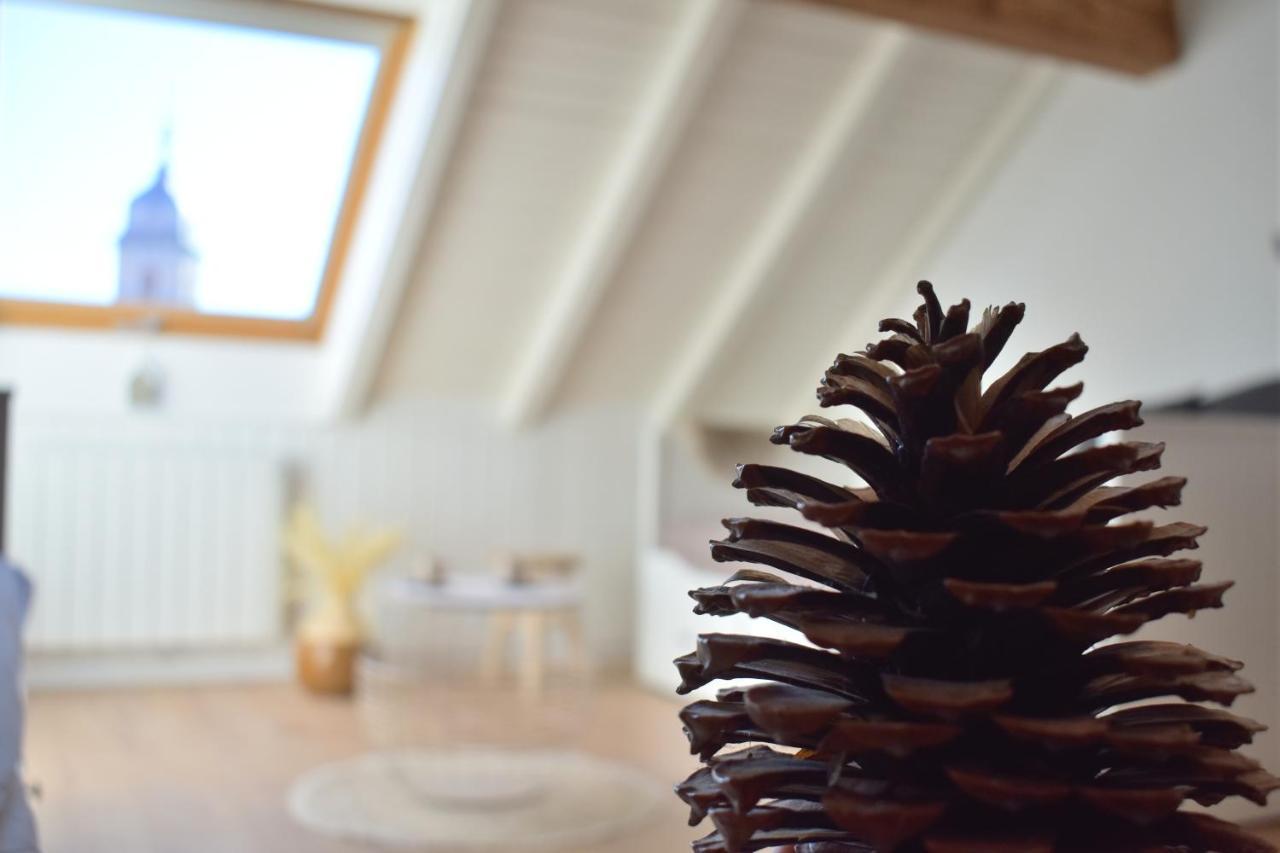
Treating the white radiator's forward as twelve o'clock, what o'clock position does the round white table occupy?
The round white table is roughly at 11 o'clock from the white radiator.

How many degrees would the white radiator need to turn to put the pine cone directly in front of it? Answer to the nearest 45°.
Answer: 0° — it already faces it

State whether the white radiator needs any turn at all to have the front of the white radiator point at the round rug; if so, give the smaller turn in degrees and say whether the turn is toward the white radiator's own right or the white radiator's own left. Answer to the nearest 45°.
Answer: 0° — it already faces it

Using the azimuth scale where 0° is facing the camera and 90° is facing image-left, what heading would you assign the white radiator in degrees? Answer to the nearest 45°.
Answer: approximately 0°
